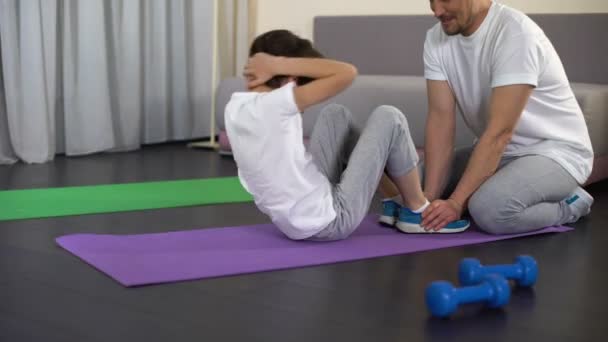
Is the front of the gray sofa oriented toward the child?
yes

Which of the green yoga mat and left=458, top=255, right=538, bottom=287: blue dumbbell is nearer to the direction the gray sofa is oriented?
the blue dumbbell

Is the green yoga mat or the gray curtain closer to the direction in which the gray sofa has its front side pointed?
the green yoga mat

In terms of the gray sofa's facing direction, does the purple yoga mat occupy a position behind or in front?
in front

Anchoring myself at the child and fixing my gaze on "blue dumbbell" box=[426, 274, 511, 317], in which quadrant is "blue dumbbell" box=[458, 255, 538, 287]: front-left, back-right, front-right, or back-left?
front-left

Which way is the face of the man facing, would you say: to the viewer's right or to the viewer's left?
to the viewer's left

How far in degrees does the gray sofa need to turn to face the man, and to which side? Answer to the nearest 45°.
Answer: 0° — it already faces them

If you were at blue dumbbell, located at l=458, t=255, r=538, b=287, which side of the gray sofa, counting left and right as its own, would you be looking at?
front

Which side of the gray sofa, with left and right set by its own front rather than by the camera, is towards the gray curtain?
right

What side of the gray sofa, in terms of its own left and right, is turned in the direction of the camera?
front

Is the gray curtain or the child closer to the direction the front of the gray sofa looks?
the child

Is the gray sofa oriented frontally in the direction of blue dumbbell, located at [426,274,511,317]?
yes

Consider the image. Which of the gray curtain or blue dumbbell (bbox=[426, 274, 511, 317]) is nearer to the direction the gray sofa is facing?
the blue dumbbell
